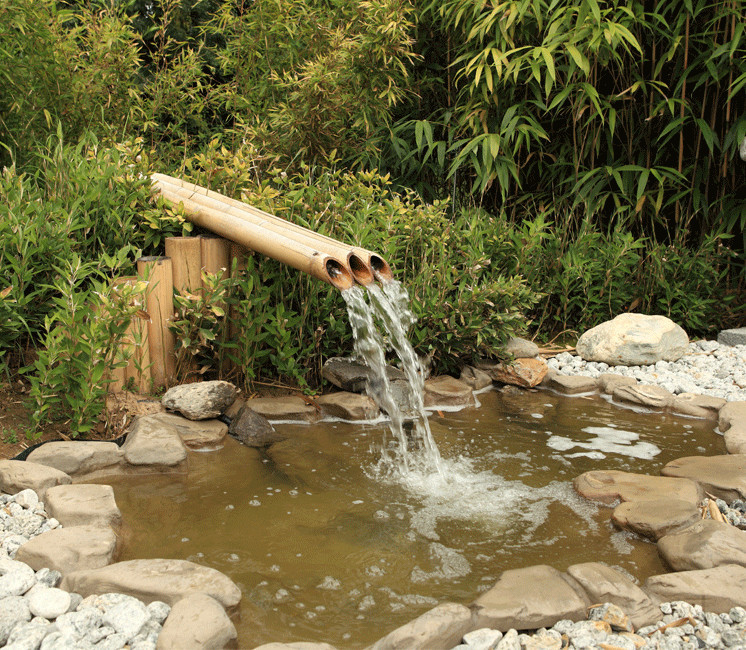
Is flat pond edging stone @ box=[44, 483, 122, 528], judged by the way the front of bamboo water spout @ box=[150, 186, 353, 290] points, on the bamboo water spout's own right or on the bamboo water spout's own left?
on the bamboo water spout's own right

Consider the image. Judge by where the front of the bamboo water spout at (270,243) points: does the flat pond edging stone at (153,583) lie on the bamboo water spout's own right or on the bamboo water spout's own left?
on the bamboo water spout's own right

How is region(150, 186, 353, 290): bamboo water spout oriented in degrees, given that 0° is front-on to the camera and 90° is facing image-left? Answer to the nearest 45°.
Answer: approximately 315°

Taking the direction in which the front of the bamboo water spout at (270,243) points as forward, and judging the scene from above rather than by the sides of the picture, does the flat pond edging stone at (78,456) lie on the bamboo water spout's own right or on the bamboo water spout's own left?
on the bamboo water spout's own right

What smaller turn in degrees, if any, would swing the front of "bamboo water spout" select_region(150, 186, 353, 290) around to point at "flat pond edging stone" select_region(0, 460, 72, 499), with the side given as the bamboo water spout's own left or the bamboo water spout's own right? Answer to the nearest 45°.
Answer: approximately 90° to the bamboo water spout's own right
